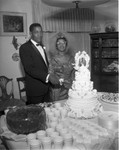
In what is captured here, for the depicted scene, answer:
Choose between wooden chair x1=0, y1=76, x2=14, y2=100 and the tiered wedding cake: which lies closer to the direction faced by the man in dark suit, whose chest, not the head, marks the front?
the tiered wedding cake

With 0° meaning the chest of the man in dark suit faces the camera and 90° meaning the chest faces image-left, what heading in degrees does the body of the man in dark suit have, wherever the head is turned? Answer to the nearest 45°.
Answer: approximately 315°

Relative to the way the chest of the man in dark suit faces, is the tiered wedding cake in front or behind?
in front

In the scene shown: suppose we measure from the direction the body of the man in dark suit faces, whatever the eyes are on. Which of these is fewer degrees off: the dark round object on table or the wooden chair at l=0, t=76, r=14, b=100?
the dark round object on table

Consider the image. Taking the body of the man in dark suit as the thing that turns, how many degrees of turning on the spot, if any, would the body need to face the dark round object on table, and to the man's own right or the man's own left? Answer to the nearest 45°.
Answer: approximately 45° to the man's own right
